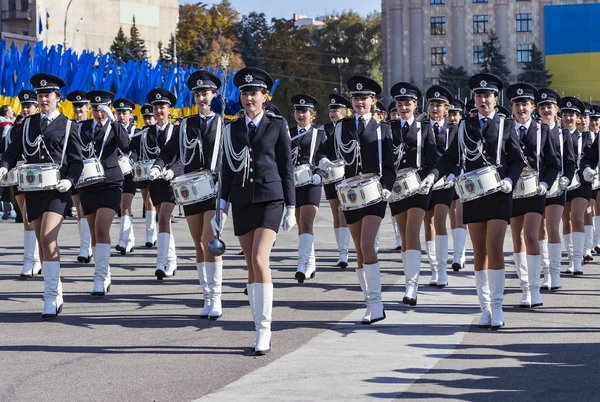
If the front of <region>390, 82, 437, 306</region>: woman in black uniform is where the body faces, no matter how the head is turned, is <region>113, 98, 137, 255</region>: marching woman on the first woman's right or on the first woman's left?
on the first woman's right

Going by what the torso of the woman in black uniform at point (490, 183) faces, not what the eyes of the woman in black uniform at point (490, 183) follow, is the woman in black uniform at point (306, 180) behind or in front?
behind

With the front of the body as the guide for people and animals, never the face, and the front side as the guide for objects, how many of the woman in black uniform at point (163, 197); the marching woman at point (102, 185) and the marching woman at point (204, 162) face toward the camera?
3

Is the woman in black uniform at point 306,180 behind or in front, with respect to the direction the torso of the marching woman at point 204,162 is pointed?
behind

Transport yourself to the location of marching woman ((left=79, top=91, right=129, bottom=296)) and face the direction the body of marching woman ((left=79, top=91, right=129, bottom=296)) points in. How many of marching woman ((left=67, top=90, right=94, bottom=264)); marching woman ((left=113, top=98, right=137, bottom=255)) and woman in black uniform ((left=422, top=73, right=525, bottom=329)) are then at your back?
2

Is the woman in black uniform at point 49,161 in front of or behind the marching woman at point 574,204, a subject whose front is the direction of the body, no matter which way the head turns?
in front

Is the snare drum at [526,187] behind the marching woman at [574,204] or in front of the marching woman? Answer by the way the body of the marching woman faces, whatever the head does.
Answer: in front

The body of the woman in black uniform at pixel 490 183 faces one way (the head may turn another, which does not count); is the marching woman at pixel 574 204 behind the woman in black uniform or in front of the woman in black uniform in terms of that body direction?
behind

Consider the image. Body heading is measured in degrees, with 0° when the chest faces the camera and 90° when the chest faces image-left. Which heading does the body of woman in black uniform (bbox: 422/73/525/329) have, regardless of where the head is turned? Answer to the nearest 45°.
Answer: approximately 0°
